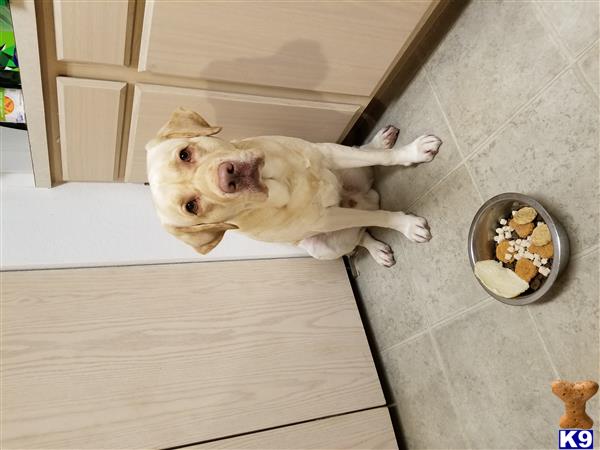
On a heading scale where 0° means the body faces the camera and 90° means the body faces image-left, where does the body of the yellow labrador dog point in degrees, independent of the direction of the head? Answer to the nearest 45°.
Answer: approximately 0°
